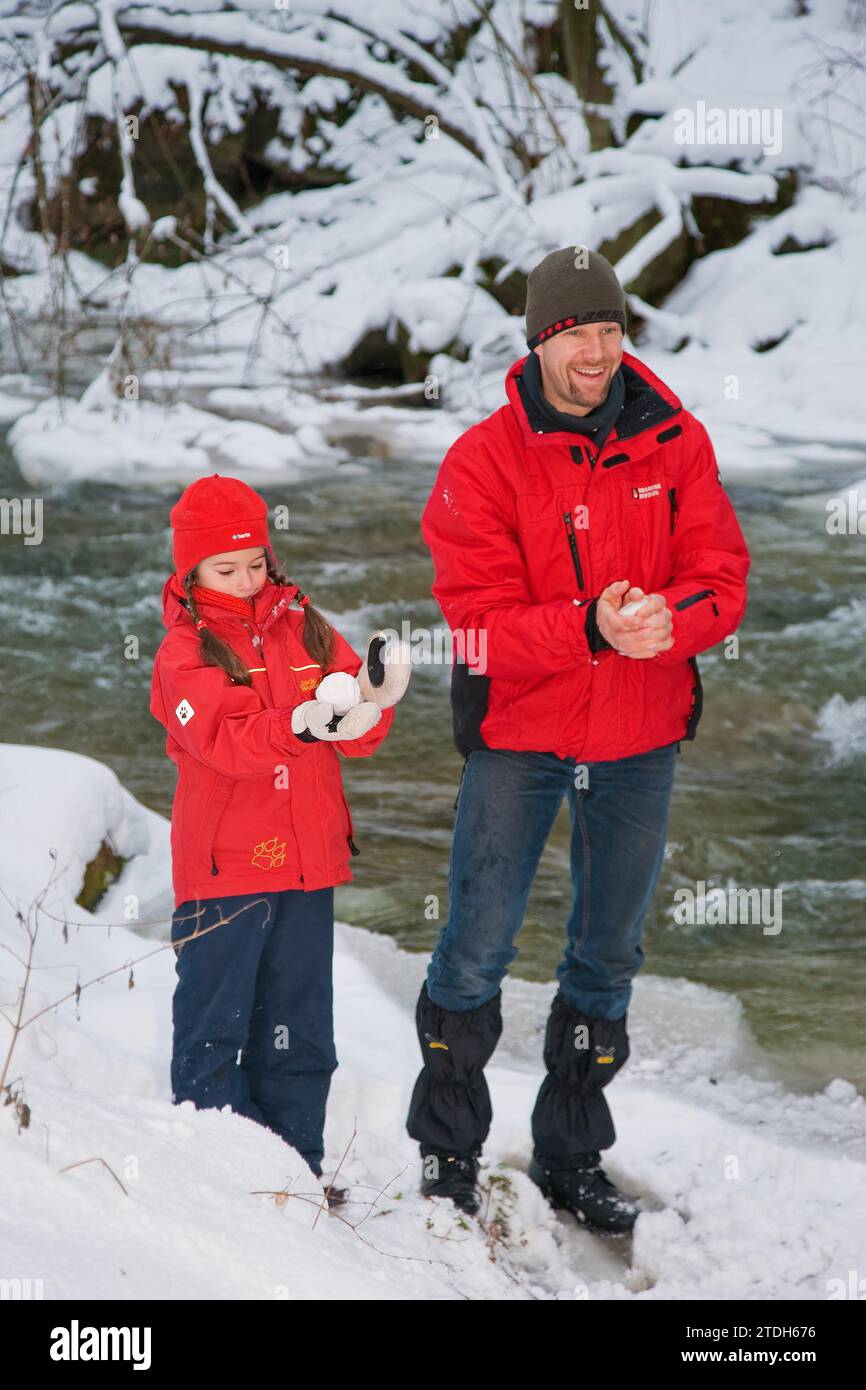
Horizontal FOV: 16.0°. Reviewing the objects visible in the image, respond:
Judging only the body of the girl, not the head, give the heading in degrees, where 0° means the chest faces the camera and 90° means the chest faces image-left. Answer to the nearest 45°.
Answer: approximately 315°
